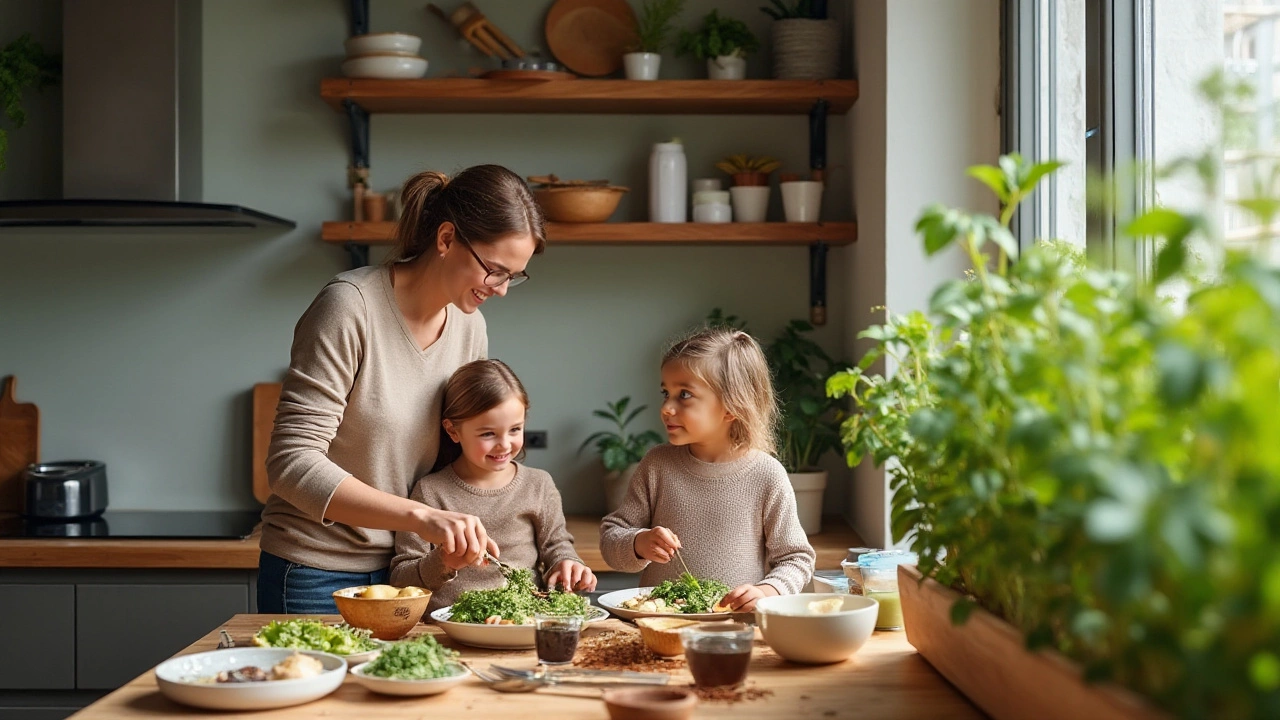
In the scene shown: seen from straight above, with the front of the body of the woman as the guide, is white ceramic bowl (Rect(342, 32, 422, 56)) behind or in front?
behind

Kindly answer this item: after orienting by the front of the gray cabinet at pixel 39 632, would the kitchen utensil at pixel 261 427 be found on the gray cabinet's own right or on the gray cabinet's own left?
on the gray cabinet's own left

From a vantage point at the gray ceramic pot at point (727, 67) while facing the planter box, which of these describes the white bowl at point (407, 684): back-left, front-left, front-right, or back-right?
front-right

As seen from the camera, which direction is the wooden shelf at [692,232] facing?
toward the camera

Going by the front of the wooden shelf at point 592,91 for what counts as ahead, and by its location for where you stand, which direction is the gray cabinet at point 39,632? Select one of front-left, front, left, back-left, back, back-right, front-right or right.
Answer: right

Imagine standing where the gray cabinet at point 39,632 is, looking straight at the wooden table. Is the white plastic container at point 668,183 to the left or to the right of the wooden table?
left

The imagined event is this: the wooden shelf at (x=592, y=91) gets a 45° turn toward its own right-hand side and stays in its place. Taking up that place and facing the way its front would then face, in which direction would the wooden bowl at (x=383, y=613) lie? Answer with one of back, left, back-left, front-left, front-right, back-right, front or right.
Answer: front-left

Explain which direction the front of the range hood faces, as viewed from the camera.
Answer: facing the viewer

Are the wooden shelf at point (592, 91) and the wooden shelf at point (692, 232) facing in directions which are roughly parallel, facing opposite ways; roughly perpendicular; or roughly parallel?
roughly parallel

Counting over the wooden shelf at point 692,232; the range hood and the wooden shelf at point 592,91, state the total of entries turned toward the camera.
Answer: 3

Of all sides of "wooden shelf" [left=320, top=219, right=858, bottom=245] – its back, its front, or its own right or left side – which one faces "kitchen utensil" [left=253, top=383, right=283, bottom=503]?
right

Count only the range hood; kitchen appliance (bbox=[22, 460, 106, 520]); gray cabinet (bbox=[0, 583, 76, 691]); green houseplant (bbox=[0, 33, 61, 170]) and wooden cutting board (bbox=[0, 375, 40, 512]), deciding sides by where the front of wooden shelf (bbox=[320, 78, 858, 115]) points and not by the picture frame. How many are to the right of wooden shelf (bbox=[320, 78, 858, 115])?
5

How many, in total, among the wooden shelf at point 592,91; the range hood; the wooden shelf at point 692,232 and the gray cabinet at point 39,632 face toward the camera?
4

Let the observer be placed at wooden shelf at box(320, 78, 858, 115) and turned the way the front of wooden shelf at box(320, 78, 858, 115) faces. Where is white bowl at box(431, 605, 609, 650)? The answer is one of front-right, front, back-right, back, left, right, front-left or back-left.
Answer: front

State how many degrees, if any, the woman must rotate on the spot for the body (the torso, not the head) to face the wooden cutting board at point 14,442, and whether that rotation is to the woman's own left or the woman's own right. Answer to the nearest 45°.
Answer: approximately 180°

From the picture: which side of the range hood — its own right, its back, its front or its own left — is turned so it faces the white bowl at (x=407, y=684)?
front

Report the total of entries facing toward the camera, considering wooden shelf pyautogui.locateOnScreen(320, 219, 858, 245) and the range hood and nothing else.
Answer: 2

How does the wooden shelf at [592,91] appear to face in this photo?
toward the camera
